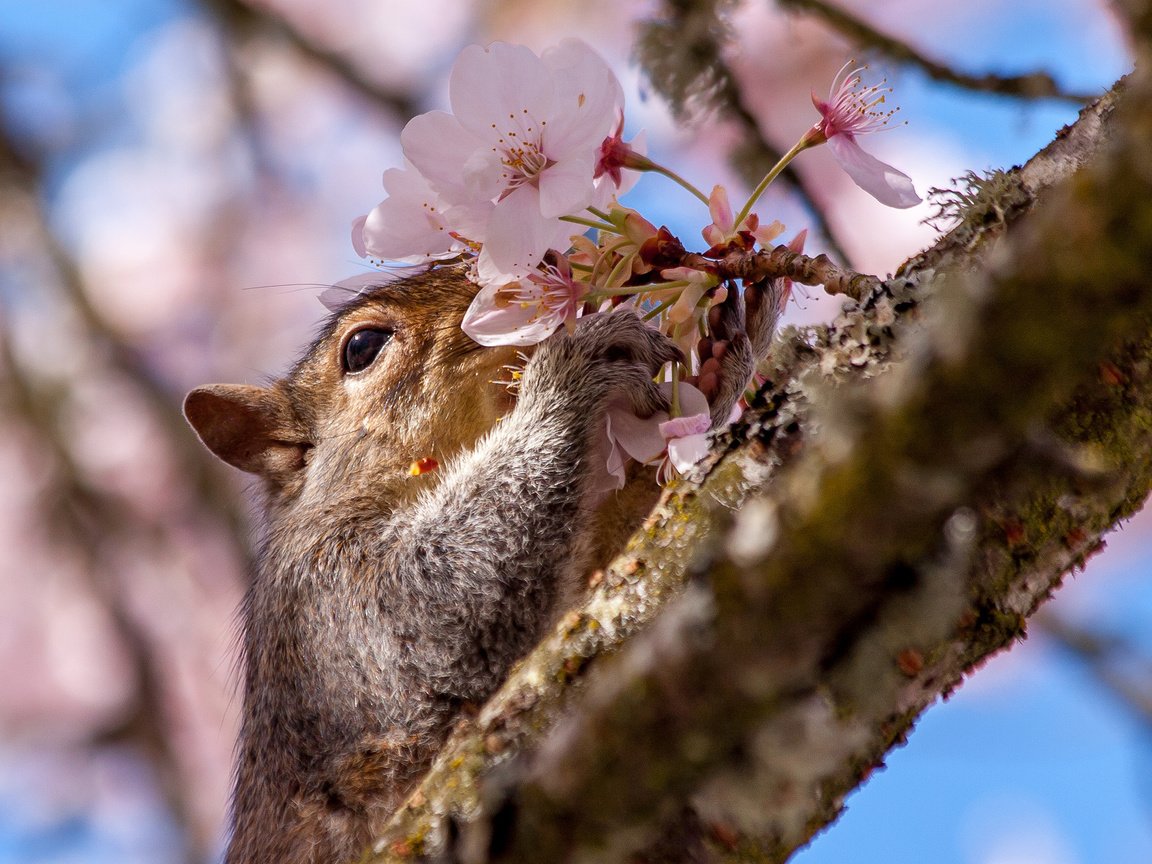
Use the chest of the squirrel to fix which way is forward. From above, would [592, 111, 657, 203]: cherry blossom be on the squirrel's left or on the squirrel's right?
on the squirrel's right

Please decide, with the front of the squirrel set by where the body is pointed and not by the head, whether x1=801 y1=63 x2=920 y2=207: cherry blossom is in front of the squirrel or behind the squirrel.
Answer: in front

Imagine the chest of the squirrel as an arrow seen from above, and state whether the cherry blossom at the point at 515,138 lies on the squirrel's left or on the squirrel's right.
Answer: on the squirrel's right

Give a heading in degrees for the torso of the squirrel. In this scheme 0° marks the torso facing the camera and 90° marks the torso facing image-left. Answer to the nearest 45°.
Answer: approximately 270°
